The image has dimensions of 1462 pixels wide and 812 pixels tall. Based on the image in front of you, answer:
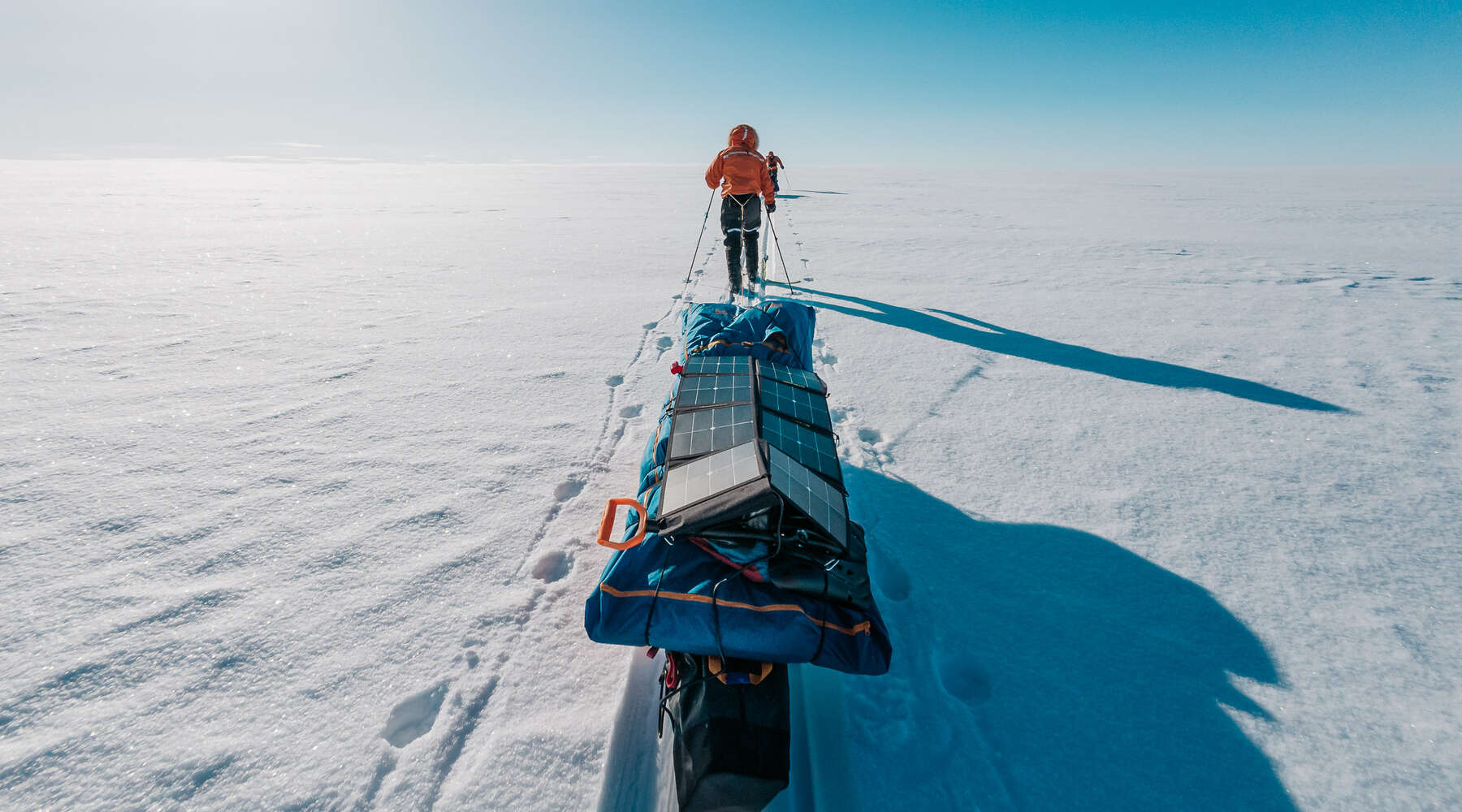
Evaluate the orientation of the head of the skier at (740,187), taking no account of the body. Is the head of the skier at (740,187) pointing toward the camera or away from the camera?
away from the camera

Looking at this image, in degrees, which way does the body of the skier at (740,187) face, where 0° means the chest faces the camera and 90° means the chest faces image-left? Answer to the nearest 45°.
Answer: approximately 180°

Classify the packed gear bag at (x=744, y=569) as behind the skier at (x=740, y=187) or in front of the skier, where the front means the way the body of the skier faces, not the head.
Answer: behind
